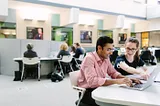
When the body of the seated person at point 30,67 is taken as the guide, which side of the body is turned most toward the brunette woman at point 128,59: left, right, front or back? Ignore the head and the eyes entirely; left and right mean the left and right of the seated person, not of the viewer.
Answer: back

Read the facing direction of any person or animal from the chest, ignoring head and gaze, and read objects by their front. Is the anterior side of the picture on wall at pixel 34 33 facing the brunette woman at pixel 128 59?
yes

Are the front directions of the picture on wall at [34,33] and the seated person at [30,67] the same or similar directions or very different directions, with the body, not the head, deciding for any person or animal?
very different directions

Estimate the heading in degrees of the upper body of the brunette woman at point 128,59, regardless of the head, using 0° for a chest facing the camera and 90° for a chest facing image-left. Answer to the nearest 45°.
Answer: approximately 0°

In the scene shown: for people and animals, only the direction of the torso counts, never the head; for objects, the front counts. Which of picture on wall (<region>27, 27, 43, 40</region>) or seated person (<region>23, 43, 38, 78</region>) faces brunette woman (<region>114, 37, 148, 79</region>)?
the picture on wall

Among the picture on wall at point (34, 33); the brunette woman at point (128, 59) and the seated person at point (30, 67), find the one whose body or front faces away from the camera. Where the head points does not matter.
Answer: the seated person

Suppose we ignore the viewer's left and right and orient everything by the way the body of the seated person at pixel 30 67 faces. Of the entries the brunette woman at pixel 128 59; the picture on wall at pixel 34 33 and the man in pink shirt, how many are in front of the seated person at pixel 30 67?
1

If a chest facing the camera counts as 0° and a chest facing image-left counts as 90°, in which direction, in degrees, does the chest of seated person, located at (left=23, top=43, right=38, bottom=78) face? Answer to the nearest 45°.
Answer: approximately 180°

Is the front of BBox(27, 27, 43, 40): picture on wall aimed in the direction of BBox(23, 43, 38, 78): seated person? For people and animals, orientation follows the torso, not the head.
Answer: yes

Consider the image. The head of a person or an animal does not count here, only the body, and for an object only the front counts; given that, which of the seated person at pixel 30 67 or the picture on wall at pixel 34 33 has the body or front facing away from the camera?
the seated person
